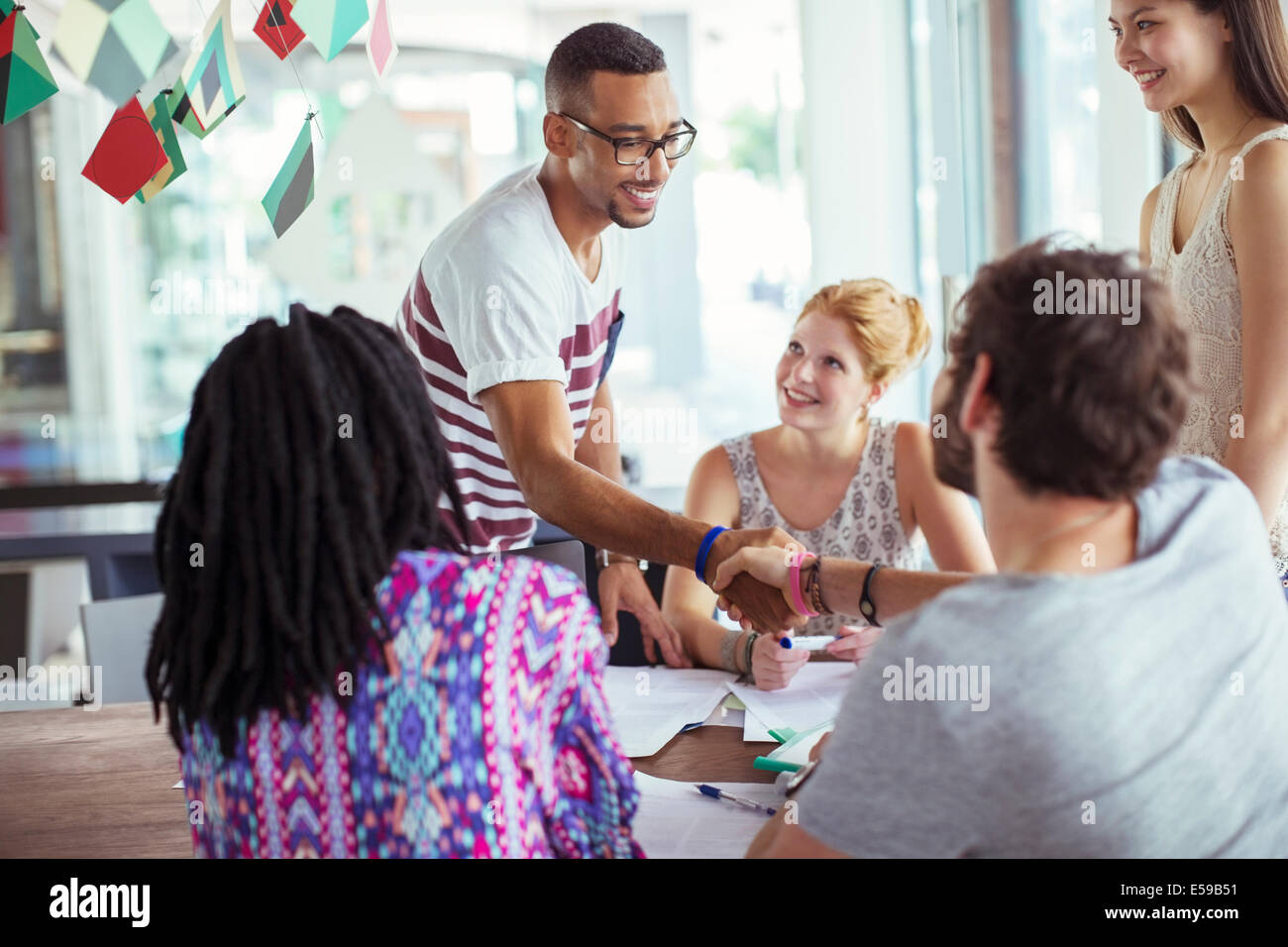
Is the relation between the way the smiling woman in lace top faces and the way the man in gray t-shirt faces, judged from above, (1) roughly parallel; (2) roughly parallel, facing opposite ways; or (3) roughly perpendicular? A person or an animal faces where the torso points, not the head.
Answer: roughly perpendicular

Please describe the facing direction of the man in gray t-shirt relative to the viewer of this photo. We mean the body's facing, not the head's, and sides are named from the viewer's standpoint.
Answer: facing away from the viewer and to the left of the viewer

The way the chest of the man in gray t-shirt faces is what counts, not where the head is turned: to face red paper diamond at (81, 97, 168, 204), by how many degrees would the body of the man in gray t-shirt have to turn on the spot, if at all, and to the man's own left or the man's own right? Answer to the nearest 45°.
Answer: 0° — they already face it

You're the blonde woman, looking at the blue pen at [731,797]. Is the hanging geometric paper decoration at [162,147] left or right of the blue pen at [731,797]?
right

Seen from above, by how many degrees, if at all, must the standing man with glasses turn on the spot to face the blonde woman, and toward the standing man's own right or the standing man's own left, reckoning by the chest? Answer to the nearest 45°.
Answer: approximately 90° to the standing man's own left

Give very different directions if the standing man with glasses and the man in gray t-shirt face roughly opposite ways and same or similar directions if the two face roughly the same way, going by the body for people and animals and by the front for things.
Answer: very different directions

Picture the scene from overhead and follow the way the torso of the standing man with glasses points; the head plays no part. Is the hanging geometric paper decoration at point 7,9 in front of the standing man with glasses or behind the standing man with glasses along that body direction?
behind

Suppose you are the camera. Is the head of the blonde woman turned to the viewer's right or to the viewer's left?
to the viewer's left

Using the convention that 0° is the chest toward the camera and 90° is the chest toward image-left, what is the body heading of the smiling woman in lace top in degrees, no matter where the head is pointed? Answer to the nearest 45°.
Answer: approximately 45°

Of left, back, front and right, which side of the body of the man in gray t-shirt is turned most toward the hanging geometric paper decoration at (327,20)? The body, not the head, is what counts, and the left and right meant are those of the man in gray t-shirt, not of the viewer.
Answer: front

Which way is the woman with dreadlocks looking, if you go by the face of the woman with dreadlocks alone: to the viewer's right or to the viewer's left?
to the viewer's right

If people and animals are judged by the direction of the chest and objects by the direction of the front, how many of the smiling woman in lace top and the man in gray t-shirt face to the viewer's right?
0
